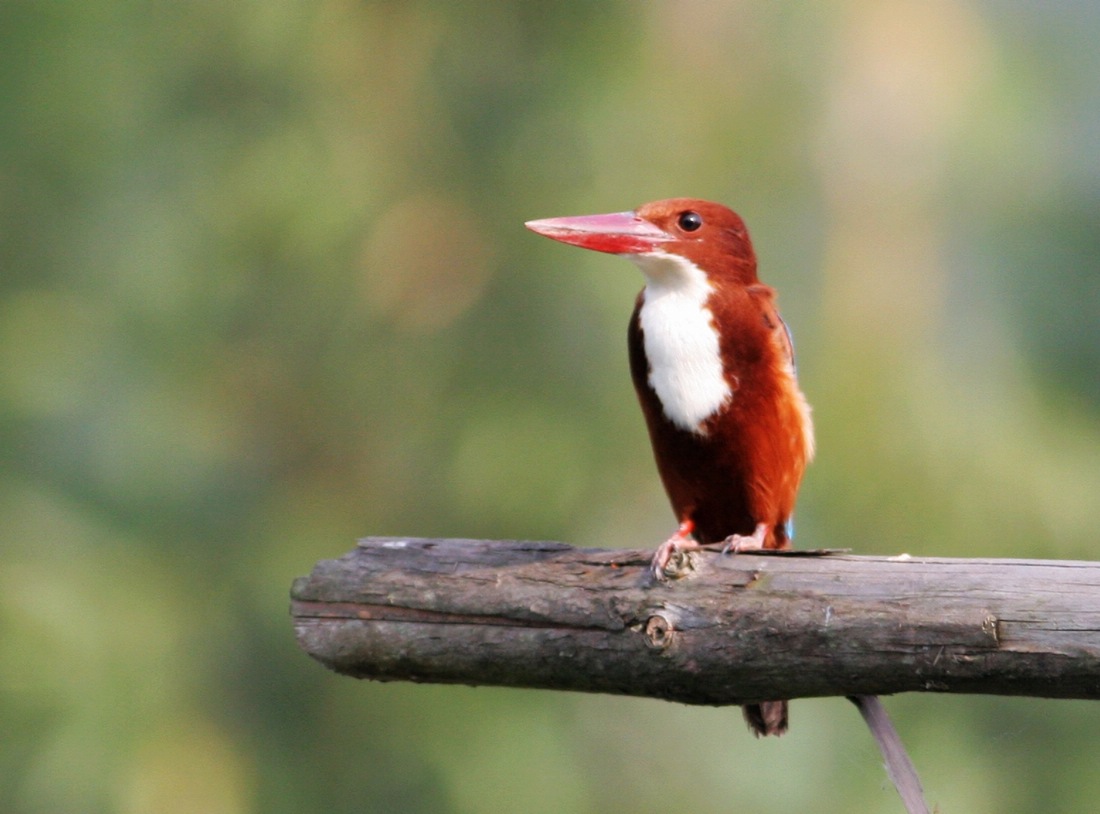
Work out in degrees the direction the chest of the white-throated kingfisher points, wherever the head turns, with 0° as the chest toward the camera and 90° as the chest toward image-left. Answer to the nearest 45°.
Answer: approximately 45°
